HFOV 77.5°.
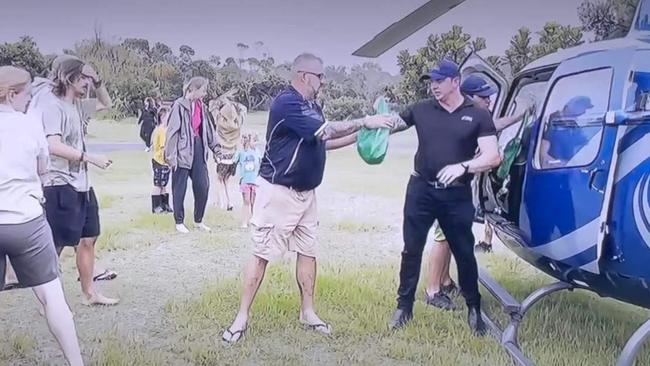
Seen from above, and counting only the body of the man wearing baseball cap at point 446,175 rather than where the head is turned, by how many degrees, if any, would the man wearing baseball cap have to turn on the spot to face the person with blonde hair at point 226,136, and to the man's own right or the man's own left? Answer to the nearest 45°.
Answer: approximately 90° to the man's own right

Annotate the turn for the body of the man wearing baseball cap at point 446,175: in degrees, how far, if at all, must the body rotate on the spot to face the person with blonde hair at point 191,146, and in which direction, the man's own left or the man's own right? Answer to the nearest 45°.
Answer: approximately 90° to the man's own right

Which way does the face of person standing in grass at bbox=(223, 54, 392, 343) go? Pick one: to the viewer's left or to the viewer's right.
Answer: to the viewer's right

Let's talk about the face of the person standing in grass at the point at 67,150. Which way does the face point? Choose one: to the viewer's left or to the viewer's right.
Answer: to the viewer's right

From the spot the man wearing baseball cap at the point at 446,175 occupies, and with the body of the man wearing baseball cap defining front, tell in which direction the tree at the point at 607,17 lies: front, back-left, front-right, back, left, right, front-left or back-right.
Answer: back-left

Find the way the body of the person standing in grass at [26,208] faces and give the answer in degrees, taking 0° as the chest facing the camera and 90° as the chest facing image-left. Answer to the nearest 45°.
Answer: approximately 225°

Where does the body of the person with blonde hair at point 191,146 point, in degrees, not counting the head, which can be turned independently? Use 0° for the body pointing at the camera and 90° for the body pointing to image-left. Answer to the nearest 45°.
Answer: approximately 315°

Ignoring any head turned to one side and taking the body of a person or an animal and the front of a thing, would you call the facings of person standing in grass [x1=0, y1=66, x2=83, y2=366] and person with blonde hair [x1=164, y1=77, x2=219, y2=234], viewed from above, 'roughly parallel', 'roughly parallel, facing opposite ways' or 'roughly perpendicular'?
roughly perpendicular

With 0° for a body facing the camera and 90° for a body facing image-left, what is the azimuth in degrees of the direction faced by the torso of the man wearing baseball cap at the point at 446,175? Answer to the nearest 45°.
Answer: approximately 0°

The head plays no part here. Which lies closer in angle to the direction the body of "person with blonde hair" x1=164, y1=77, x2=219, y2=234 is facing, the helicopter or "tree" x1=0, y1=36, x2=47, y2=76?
the helicopter
